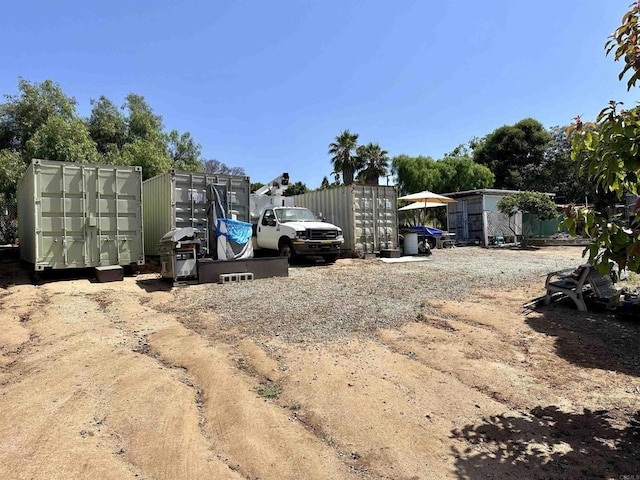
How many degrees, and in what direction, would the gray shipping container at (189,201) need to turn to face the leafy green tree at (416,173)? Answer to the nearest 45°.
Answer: approximately 135° to its left

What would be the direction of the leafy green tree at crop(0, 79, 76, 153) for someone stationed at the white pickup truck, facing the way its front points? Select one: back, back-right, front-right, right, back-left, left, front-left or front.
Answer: back

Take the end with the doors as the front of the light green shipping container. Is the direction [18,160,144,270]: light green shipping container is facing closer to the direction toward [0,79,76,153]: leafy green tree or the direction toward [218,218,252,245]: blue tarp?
the blue tarp

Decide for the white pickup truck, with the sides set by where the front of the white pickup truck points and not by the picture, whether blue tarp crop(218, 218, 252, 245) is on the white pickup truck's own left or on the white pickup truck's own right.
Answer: on the white pickup truck's own right

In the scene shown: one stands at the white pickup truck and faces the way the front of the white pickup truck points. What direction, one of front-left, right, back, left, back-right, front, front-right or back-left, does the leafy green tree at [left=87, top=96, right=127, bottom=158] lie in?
back

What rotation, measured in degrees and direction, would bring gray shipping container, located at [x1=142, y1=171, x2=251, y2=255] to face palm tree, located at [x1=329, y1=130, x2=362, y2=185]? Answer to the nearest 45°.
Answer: approximately 135° to its left

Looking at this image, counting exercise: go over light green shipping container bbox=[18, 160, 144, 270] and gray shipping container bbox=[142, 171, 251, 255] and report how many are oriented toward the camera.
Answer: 2

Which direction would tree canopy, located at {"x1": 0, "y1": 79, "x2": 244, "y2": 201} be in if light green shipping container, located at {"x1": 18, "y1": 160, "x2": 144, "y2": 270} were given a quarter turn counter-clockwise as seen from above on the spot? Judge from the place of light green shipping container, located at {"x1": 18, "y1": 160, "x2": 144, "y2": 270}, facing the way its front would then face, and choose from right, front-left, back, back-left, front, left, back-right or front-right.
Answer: left

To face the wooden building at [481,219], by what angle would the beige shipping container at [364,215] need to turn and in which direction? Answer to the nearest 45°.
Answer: approximately 90° to its left

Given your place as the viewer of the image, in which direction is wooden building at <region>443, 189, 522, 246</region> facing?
facing the viewer and to the left of the viewer

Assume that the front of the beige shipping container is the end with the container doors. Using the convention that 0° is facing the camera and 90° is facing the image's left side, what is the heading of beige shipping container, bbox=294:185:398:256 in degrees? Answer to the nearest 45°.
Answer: approximately 315°

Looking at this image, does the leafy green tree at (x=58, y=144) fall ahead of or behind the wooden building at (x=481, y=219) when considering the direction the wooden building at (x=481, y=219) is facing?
ahead

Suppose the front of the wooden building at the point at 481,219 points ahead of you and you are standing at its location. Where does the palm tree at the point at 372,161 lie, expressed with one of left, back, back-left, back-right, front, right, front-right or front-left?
right

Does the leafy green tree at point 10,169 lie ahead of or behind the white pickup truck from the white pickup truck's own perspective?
behind

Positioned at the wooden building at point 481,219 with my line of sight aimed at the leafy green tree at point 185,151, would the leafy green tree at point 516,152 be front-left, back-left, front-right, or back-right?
back-right

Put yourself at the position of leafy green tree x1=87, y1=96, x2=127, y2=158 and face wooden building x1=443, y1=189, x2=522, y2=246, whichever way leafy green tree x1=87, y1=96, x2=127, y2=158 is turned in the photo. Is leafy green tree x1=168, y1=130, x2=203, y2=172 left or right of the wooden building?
left
